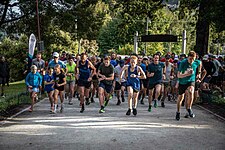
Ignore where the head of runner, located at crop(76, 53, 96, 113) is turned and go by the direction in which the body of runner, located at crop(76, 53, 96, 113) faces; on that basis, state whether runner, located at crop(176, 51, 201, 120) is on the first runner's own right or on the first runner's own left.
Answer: on the first runner's own left

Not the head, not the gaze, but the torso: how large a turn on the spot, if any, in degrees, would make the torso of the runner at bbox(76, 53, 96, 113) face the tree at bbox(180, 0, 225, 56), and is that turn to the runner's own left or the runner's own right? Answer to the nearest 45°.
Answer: approximately 135° to the runner's own left

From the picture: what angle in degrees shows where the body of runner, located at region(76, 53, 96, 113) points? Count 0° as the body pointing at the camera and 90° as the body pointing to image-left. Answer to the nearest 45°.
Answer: approximately 0°

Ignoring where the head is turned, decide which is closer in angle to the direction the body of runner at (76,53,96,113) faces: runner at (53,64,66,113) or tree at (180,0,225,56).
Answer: the runner

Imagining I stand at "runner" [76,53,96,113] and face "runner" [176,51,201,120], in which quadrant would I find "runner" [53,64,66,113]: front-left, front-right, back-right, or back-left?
back-right

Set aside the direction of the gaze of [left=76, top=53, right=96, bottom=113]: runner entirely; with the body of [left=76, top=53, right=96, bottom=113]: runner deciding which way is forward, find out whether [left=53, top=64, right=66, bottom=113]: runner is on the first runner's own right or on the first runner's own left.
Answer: on the first runner's own right
